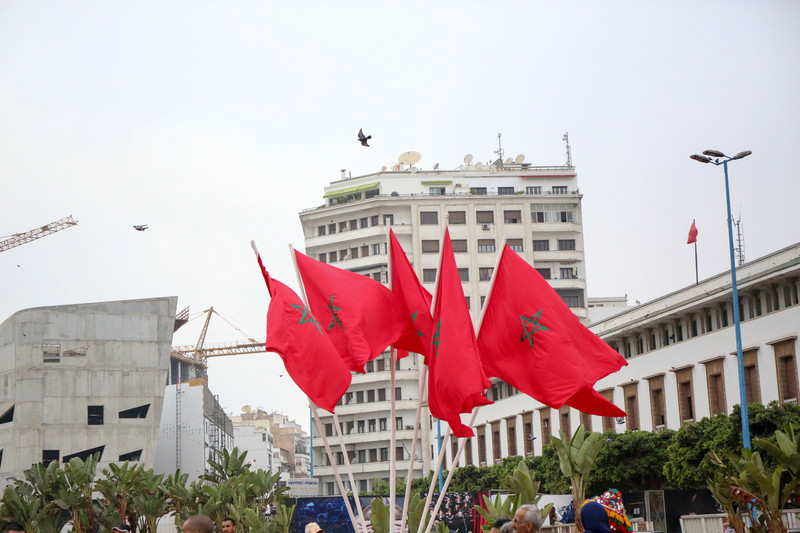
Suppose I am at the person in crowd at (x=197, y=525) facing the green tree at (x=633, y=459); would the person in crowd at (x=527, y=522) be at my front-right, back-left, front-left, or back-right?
front-right

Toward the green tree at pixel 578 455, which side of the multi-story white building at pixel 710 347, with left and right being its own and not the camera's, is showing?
front

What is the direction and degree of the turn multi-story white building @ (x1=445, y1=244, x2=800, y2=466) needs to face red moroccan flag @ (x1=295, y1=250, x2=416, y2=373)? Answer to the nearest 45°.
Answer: approximately 45° to its left

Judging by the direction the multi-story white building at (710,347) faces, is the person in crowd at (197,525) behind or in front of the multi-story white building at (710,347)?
in front

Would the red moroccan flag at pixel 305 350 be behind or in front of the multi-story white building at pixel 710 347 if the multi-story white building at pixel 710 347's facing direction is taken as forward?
in front

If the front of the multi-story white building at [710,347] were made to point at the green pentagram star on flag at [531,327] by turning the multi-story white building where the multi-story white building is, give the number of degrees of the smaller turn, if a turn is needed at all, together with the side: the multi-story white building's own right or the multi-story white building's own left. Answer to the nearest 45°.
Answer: approximately 45° to the multi-story white building's own left

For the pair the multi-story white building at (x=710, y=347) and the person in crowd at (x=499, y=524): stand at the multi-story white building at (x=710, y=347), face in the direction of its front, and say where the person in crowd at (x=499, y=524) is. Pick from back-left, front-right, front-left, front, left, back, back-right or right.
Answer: front-left

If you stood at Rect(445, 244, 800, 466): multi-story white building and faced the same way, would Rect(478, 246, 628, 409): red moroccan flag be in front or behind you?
in front

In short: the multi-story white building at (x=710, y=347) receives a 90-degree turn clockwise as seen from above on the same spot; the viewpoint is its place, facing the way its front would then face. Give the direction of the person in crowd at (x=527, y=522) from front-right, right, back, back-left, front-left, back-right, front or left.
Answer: back-left

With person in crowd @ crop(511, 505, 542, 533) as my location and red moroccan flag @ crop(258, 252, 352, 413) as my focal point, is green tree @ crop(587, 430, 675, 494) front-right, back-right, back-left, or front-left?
front-right
